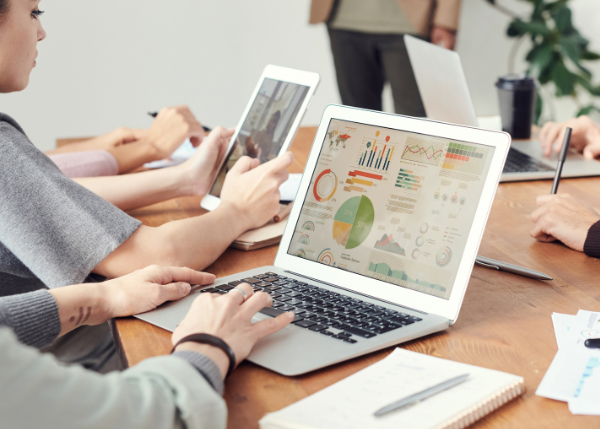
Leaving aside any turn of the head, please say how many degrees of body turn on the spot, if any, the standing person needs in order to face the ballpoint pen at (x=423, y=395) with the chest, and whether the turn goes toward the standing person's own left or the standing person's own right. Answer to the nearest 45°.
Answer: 0° — they already face it

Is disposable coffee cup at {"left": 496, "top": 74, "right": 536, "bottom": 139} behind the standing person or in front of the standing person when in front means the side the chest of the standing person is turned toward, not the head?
in front

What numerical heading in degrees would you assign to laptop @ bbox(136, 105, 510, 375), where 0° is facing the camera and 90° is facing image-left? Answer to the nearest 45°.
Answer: approximately 45°

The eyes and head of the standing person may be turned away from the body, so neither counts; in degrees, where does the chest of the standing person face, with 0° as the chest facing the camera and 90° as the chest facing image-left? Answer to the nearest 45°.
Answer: approximately 0°

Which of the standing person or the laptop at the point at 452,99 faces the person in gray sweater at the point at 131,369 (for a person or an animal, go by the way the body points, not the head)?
the standing person

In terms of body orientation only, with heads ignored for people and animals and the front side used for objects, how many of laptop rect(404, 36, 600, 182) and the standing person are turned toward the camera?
1

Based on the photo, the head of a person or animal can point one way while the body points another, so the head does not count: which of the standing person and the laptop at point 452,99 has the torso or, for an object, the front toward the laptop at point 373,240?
the standing person

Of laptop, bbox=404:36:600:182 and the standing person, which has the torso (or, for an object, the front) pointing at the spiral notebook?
the standing person

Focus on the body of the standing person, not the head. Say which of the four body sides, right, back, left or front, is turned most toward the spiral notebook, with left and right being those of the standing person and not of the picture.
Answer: front

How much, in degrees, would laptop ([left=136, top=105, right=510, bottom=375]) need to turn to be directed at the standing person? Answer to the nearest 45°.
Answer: approximately 135° to its right

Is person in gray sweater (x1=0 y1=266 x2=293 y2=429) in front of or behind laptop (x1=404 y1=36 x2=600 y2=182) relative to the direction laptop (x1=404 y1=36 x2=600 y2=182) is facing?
behind
